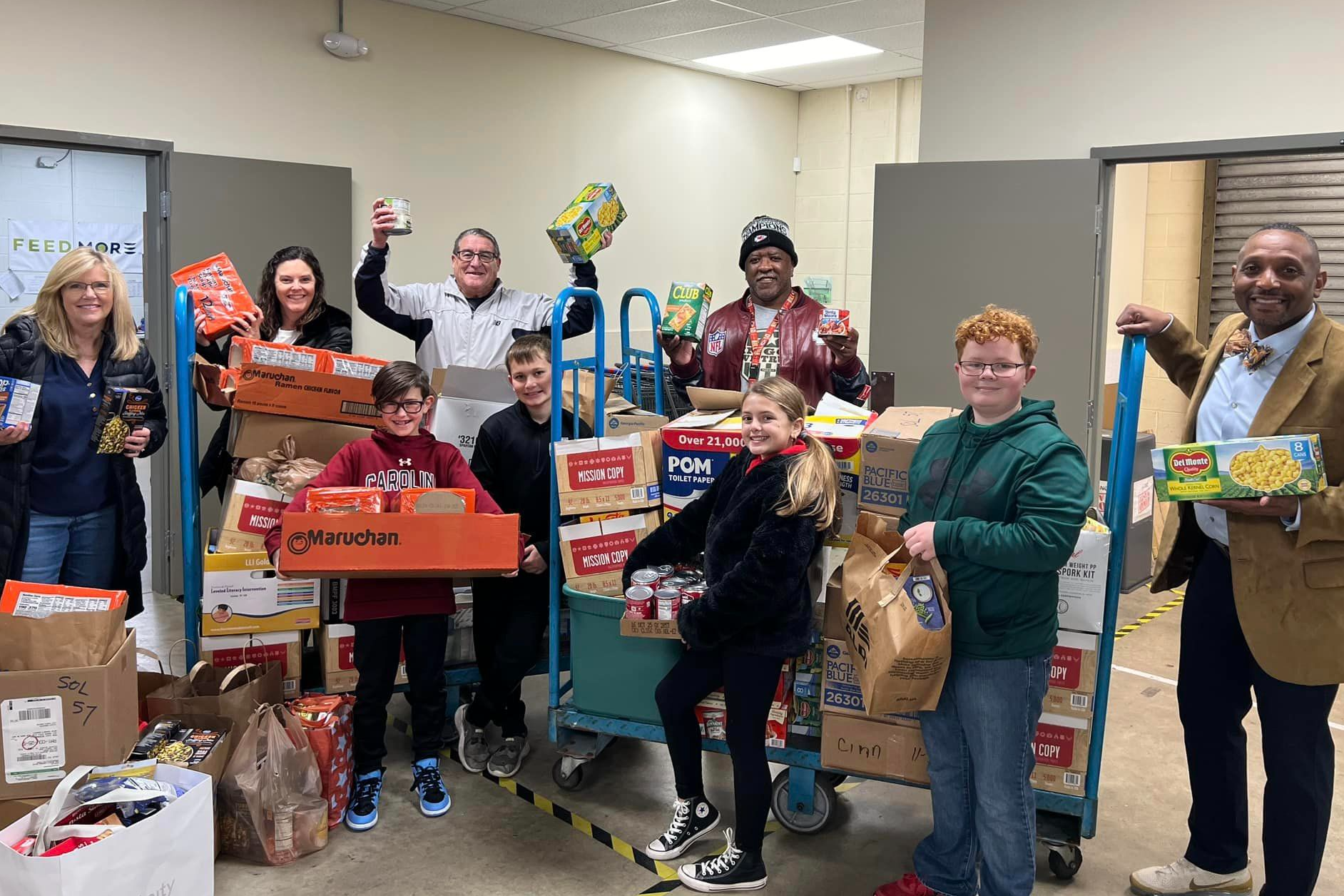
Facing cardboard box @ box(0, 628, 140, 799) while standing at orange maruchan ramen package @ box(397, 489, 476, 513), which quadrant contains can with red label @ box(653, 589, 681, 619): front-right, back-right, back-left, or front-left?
back-left

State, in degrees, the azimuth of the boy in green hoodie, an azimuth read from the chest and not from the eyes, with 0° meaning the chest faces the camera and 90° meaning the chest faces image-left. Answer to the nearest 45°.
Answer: approximately 45°

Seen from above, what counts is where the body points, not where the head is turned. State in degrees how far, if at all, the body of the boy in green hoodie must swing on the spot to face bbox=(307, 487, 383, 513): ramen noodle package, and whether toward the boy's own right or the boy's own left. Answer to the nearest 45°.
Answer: approximately 45° to the boy's own right

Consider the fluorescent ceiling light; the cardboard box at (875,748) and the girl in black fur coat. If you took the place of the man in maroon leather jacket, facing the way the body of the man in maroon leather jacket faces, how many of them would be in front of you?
2

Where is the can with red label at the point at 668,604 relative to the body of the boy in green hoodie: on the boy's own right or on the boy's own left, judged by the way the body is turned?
on the boy's own right

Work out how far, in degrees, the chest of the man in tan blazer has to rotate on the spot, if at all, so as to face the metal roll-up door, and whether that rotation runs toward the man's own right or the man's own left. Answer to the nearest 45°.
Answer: approximately 135° to the man's own right
